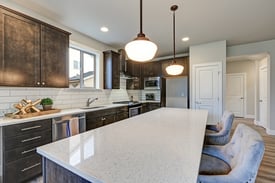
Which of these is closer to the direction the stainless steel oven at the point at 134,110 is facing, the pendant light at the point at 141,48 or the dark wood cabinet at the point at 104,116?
the pendant light

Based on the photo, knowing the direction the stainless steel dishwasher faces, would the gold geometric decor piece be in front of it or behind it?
behind

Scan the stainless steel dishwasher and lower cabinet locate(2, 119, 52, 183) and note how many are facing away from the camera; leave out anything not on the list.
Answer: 0

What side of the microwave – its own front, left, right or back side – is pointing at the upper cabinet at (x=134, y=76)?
right

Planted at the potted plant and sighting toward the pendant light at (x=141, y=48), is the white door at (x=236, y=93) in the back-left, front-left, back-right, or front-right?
front-left

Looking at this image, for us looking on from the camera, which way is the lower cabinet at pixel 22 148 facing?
facing the viewer and to the right of the viewer

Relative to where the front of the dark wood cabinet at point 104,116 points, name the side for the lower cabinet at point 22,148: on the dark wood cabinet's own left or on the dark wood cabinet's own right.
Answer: on the dark wood cabinet's own right

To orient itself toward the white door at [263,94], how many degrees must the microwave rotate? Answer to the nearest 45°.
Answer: approximately 90° to its left

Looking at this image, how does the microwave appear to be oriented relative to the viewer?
toward the camera

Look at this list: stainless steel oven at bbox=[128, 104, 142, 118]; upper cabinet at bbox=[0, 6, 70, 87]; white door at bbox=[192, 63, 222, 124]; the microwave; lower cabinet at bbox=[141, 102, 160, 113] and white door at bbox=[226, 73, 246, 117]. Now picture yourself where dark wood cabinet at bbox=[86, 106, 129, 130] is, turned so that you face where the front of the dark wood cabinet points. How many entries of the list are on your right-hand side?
1

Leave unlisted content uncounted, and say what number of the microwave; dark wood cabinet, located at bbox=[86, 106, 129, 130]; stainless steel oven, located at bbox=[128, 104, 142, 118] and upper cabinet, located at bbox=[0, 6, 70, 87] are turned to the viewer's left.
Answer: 0

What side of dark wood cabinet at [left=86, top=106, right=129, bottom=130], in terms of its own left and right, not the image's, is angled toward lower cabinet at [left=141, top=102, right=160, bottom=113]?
left
